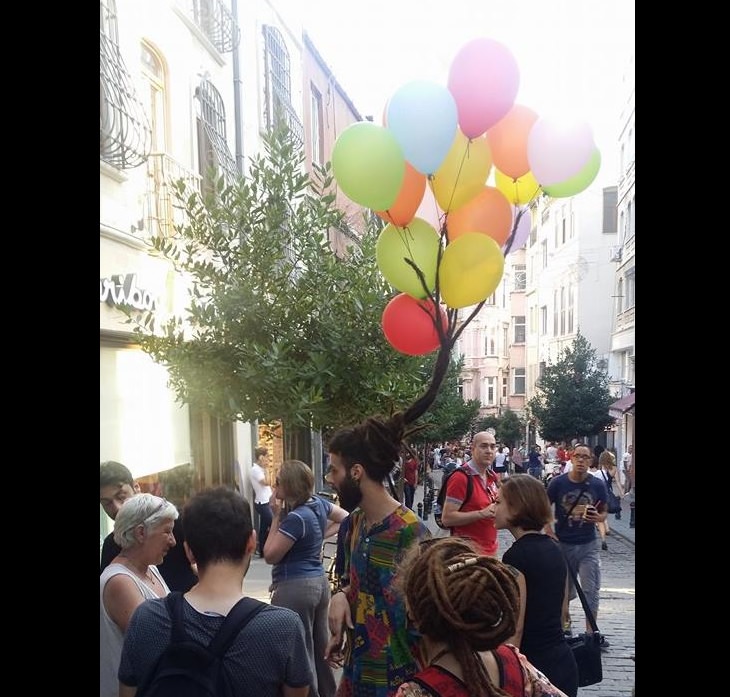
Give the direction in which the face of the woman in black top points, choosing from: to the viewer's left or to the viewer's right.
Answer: to the viewer's left

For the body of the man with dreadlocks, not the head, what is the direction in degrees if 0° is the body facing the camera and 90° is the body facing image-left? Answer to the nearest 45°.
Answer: approximately 45°

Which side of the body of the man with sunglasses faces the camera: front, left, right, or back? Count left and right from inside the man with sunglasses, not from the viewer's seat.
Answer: front

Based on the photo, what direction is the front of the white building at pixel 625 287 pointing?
to the viewer's left

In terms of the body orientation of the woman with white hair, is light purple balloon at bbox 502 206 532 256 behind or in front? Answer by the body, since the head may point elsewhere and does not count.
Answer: in front

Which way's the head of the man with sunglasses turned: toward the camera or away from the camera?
toward the camera

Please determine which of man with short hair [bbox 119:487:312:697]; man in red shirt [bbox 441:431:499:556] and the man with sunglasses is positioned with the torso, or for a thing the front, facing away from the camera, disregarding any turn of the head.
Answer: the man with short hair

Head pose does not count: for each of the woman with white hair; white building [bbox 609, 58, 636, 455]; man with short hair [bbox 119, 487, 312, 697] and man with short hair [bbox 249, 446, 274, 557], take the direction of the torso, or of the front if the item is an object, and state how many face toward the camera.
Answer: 0

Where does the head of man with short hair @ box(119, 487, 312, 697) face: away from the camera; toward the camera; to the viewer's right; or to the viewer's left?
away from the camera

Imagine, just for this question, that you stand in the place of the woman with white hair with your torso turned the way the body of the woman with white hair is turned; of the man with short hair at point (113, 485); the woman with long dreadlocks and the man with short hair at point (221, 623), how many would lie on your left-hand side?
1

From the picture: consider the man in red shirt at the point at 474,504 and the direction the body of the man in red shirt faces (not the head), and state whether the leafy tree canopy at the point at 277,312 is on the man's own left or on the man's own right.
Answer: on the man's own right

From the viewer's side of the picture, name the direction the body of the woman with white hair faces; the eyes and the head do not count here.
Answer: to the viewer's right

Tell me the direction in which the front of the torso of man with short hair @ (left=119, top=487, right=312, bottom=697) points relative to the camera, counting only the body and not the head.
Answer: away from the camera
